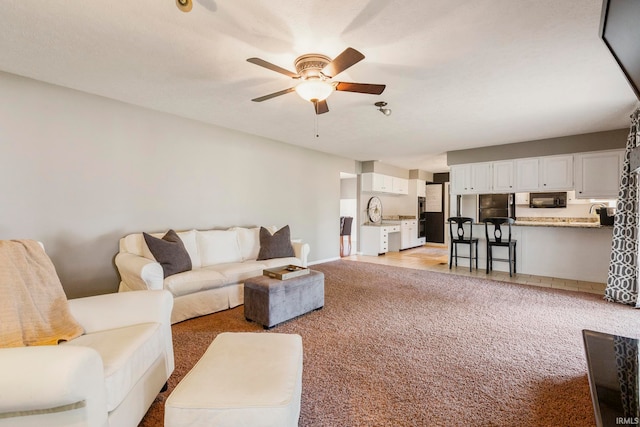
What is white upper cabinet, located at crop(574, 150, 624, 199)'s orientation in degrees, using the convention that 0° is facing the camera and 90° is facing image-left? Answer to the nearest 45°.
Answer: approximately 0°

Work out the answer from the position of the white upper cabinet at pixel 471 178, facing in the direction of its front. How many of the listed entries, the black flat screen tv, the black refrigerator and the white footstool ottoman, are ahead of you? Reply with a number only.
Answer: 2

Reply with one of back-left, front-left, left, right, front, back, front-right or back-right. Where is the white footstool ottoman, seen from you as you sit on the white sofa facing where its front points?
front-right

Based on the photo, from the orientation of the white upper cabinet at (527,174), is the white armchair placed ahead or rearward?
ahead

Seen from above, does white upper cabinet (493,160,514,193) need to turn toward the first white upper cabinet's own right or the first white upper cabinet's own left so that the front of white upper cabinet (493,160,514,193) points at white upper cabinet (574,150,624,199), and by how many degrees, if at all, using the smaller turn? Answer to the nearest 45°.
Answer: approximately 90° to the first white upper cabinet's own left

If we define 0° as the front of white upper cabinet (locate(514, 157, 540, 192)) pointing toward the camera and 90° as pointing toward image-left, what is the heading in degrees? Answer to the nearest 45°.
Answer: approximately 0°

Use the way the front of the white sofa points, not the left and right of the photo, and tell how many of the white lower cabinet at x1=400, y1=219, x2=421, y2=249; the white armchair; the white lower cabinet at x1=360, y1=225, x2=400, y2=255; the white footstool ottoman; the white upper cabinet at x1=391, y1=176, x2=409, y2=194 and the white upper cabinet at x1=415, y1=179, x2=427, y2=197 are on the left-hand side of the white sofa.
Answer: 4
